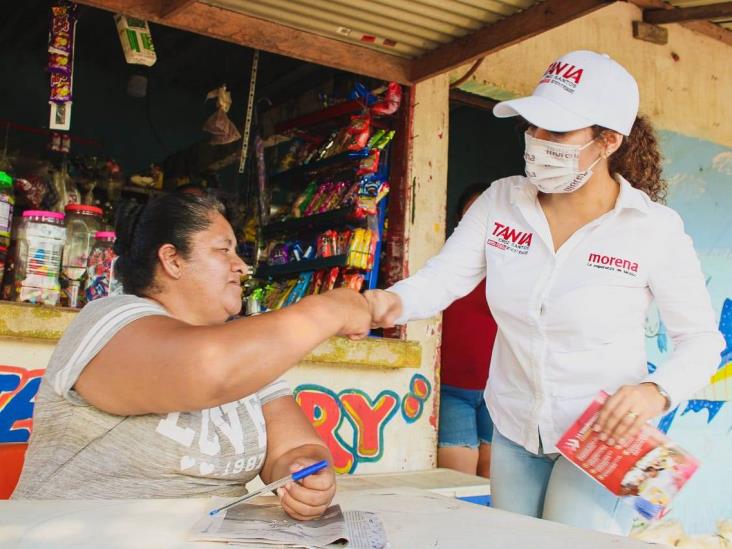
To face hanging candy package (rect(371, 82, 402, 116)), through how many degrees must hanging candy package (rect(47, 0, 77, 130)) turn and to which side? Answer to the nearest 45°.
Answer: approximately 90° to its left

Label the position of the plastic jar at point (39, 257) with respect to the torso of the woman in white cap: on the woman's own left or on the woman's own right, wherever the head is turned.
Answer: on the woman's own right

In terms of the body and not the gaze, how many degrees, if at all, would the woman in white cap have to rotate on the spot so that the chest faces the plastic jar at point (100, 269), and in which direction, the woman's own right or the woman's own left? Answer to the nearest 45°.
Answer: approximately 90° to the woman's own right

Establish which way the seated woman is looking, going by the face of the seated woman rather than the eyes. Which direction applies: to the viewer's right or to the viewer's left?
to the viewer's right

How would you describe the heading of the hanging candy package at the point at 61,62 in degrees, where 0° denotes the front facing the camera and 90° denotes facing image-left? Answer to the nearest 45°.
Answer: approximately 0°

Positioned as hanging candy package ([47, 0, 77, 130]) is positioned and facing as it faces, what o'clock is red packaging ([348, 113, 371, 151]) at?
The red packaging is roughly at 9 o'clock from the hanging candy package.

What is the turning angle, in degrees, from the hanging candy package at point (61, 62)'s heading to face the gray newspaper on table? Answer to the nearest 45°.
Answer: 0° — it already faces it

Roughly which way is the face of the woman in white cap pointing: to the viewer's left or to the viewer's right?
to the viewer's left

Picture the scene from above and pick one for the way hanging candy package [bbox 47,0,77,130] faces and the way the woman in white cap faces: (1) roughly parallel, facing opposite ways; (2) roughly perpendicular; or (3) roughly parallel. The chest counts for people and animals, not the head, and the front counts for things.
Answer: roughly perpendicular

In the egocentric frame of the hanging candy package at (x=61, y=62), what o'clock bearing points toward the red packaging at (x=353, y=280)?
The red packaging is roughly at 9 o'clock from the hanging candy package.
